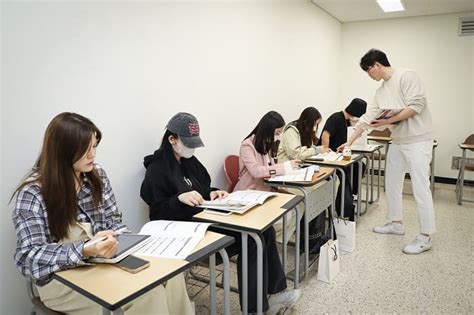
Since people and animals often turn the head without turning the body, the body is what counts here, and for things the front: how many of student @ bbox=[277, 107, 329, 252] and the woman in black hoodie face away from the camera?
0

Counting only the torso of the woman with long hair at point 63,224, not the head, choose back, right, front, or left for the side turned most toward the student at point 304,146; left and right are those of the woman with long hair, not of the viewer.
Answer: left

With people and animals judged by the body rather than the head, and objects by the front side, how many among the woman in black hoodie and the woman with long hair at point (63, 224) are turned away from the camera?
0

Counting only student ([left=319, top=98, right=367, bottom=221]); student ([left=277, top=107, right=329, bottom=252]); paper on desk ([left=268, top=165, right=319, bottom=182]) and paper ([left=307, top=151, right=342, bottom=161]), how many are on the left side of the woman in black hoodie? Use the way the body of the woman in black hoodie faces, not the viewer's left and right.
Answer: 4

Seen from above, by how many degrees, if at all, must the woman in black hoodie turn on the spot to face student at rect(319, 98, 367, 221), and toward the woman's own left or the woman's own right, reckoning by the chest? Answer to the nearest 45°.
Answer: approximately 90° to the woman's own left

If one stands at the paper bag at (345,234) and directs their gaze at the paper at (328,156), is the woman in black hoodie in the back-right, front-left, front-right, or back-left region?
back-left

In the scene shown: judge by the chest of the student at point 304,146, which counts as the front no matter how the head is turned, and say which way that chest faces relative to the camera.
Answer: to the viewer's right

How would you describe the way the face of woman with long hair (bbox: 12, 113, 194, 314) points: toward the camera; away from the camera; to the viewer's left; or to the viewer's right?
to the viewer's right

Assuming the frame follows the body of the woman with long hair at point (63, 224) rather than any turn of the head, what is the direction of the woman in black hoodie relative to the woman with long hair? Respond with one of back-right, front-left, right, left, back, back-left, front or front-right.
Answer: left

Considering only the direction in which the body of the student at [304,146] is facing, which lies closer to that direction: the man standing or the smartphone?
the man standing
